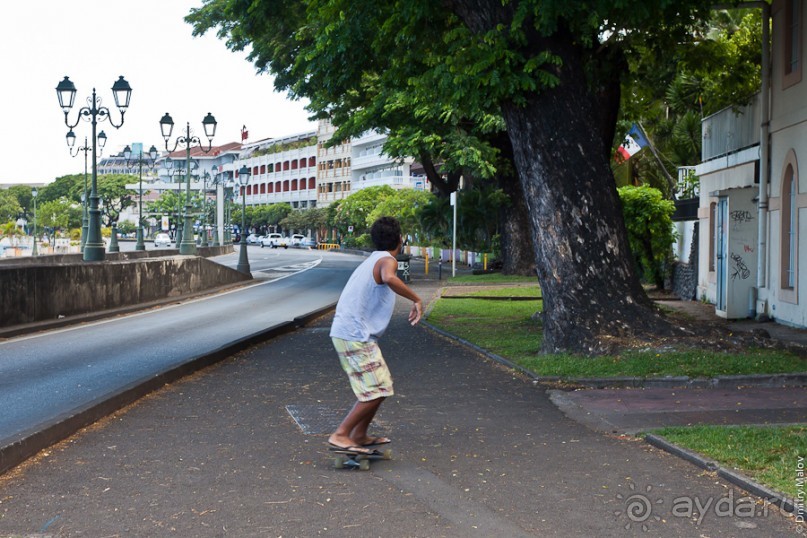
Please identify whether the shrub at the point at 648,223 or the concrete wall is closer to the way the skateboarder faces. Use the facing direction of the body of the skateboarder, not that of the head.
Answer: the shrub

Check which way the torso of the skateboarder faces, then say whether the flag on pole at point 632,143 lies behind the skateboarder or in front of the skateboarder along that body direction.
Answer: in front

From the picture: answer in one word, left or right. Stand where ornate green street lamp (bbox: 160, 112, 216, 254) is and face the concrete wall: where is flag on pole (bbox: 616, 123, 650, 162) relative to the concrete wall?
left

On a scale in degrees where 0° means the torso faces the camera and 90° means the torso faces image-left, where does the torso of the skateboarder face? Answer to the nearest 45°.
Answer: approximately 225°

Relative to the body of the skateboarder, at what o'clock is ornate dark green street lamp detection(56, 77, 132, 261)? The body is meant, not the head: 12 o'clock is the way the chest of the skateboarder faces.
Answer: The ornate dark green street lamp is roughly at 10 o'clock from the skateboarder.

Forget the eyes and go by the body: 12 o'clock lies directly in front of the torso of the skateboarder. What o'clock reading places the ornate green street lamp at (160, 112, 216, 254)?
The ornate green street lamp is roughly at 10 o'clock from the skateboarder.
